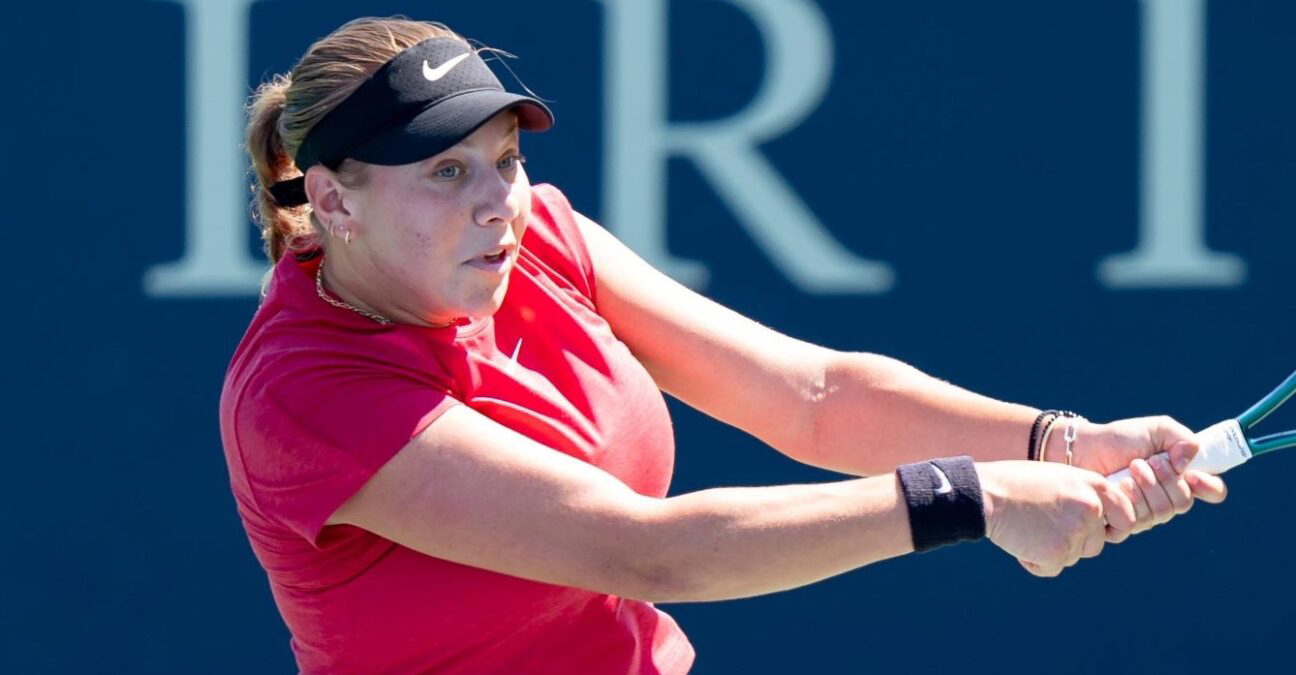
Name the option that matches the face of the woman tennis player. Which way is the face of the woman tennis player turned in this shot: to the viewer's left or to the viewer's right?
to the viewer's right

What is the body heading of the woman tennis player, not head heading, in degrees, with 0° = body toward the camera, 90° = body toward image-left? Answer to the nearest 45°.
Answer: approximately 315°
